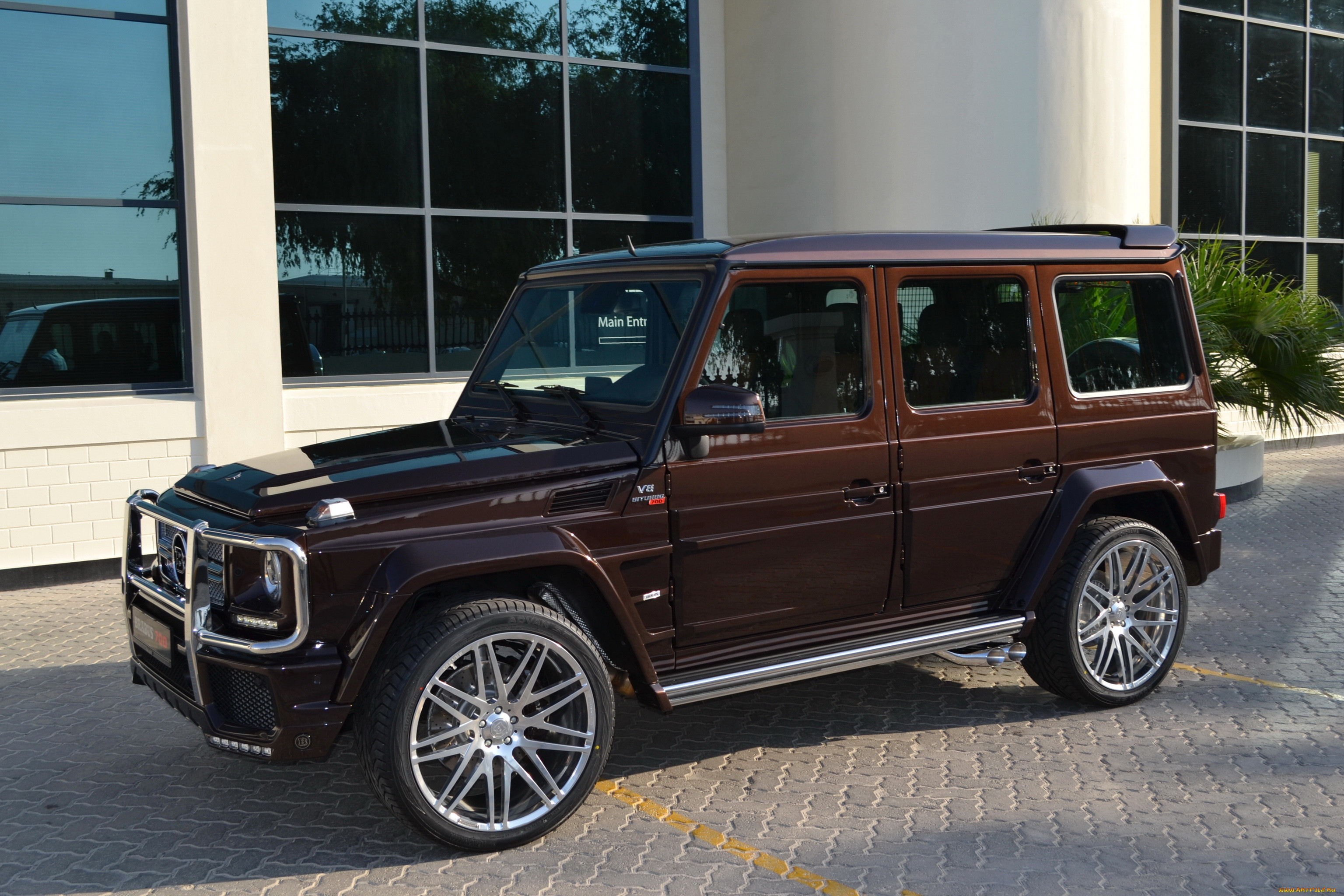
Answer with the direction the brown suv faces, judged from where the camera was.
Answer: facing the viewer and to the left of the viewer

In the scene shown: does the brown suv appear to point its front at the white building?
no

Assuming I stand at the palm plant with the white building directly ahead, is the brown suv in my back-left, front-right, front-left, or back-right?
front-left

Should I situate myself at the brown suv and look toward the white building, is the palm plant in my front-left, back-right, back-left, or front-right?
front-right

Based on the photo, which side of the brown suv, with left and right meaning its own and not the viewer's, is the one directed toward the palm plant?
back
